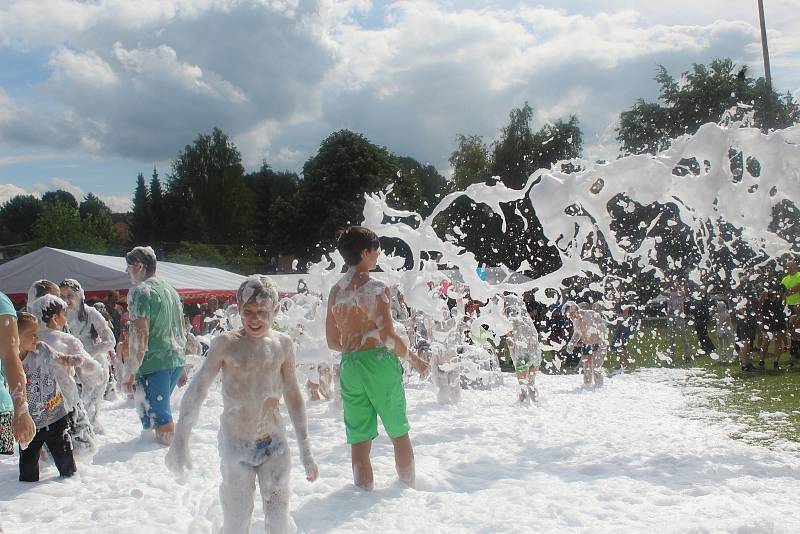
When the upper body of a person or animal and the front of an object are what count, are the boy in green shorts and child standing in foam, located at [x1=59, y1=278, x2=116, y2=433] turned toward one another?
no

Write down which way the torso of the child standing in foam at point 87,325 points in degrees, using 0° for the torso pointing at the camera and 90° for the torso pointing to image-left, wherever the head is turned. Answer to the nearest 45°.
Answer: approximately 45°

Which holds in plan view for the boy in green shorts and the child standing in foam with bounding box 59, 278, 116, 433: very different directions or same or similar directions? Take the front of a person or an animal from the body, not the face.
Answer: very different directions

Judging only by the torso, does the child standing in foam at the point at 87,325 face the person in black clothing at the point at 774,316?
no

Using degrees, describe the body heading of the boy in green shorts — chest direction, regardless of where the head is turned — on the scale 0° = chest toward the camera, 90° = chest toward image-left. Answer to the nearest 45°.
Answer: approximately 225°

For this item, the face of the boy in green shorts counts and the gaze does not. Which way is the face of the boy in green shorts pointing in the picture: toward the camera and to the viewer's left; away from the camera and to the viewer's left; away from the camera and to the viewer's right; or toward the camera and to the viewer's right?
away from the camera and to the viewer's right

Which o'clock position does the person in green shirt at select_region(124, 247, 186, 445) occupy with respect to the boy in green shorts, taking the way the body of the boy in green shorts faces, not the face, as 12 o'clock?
The person in green shirt is roughly at 9 o'clock from the boy in green shorts.

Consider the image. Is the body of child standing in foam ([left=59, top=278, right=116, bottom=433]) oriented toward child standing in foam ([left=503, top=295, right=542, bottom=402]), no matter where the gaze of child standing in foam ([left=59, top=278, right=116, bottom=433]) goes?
no

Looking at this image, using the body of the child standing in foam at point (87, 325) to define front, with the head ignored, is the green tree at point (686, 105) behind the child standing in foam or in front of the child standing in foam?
behind

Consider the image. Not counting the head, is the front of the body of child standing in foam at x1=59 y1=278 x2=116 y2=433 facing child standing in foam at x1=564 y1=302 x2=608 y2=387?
no

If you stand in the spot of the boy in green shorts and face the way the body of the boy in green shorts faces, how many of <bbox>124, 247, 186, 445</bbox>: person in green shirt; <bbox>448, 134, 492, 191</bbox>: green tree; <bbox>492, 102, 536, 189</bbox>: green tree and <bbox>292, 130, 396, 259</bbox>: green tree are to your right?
0

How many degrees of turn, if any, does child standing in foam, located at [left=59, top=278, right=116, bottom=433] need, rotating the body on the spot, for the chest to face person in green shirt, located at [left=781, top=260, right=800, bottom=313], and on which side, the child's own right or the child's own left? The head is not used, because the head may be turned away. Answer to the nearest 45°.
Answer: approximately 135° to the child's own left

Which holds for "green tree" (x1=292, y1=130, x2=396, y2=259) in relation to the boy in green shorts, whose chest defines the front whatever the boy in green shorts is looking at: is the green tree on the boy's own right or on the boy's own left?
on the boy's own left

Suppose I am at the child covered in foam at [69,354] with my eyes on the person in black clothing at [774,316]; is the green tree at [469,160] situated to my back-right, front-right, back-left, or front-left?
front-left
